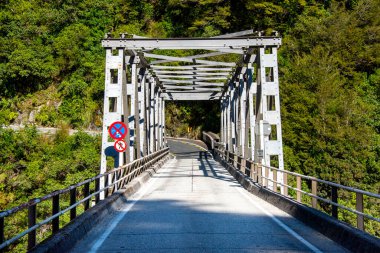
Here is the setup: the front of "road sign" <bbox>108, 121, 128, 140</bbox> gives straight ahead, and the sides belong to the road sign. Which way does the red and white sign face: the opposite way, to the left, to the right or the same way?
the same way

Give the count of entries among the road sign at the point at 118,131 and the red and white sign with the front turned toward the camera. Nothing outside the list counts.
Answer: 2

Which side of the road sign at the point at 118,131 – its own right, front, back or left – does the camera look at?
front

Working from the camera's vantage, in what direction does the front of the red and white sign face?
facing the viewer
